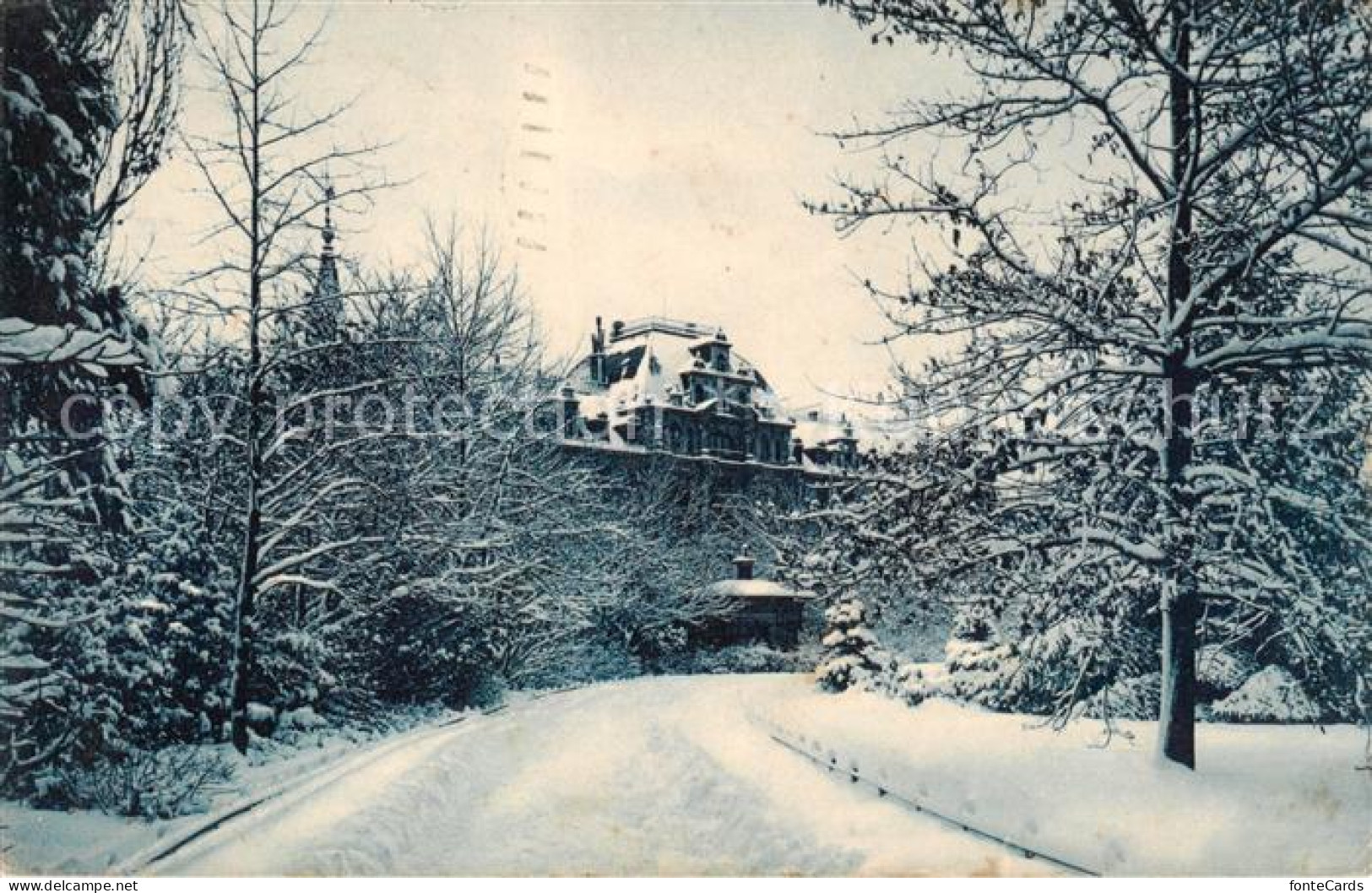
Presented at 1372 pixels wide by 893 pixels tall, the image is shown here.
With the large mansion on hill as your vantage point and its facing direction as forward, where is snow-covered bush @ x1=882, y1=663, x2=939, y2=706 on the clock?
The snow-covered bush is roughly at 1 o'clock from the large mansion on hill.

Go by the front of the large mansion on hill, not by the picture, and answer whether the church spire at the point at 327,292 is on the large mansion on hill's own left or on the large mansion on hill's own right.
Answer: on the large mansion on hill's own right

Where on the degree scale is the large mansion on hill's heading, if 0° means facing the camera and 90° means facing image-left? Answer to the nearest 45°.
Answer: approximately 315°

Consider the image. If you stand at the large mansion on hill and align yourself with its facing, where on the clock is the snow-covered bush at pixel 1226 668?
The snow-covered bush is roughly at 1 o'clock from the large mansion on hill.

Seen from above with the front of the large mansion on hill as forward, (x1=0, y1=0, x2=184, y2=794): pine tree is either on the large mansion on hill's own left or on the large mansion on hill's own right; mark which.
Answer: on the large mansion on hill's own right

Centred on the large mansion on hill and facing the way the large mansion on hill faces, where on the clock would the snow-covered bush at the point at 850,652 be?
The snow-covered bush is roughly at 1 o'clock from the large mansion on hill.

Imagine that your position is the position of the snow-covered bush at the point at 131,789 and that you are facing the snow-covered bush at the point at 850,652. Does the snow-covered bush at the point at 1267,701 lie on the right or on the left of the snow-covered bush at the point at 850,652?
right

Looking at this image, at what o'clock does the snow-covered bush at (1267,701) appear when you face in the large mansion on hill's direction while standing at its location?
The snow-covered bush is roughly at 1 o'clock from the large mansion on hill.
